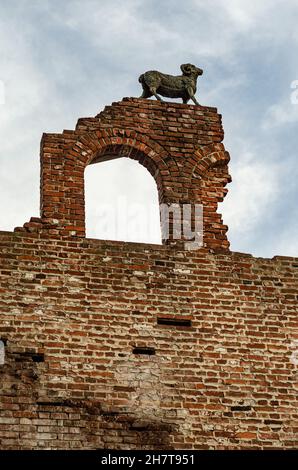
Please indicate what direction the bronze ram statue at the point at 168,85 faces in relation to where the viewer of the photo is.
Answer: facing to the right of the viewer
